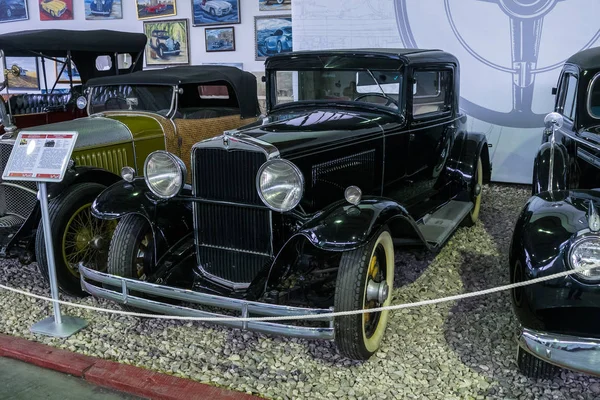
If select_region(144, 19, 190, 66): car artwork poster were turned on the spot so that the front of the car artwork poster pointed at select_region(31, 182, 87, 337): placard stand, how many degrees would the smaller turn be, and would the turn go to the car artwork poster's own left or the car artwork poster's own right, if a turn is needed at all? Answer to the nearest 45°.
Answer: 0° — it already faces it

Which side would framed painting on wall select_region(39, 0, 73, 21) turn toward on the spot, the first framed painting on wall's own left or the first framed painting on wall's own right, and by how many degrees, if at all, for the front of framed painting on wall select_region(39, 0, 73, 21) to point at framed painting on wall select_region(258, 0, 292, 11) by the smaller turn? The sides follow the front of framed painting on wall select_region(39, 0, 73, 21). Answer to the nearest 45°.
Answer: approximately 45° to the first framed painting on wall's own left

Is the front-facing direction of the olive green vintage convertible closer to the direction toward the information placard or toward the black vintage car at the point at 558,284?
the information placard

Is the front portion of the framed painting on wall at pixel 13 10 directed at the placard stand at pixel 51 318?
yes

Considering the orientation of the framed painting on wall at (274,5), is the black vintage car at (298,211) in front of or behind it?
in front

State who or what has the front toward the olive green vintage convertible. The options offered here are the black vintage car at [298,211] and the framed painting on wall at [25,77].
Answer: the framed painting on wall

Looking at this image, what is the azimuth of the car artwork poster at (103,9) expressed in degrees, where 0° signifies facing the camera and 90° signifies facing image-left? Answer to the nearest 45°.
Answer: approximately 0°

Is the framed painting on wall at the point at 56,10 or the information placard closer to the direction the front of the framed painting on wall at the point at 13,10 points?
the information placard

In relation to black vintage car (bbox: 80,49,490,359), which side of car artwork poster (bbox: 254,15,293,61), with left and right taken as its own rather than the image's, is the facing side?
front
